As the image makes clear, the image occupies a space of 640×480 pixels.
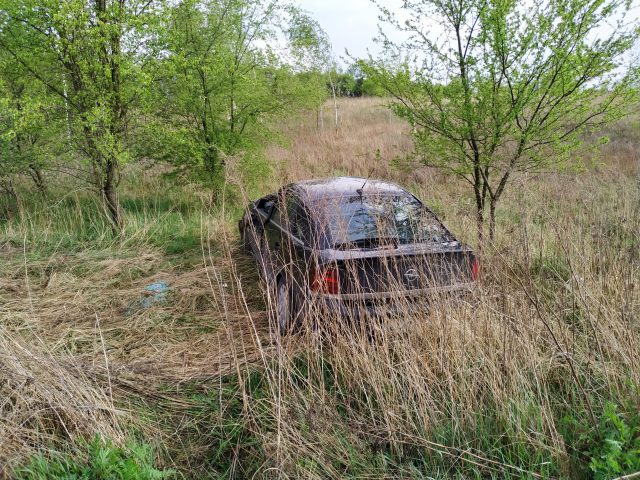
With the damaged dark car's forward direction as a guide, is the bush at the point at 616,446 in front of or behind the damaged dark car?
behind

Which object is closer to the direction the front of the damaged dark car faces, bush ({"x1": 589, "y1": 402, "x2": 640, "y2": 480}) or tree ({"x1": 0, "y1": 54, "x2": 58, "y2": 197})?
the tree

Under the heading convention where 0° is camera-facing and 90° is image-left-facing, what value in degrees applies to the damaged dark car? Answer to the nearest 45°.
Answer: approximately 135°

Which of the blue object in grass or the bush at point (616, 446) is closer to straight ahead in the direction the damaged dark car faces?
the blue object in grass
